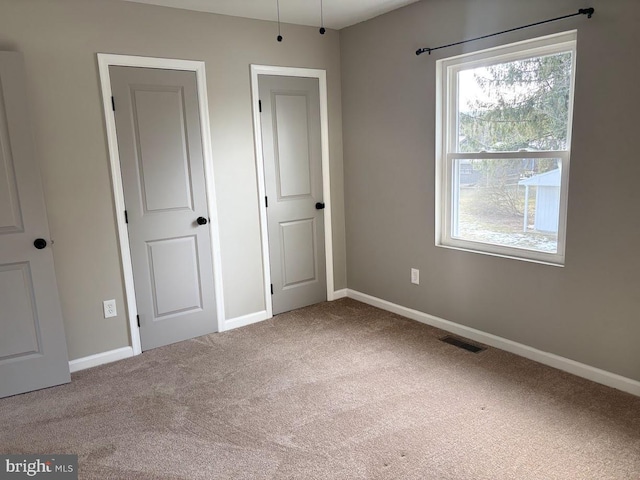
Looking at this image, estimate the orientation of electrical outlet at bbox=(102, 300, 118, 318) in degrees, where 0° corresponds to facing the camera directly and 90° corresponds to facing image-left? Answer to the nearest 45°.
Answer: approximately 0°

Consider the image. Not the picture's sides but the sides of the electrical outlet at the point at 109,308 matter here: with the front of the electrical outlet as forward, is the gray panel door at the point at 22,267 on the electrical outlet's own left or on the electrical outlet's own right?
on the electrical outlet's own right

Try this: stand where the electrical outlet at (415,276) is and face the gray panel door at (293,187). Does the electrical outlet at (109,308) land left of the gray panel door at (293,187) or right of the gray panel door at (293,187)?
left

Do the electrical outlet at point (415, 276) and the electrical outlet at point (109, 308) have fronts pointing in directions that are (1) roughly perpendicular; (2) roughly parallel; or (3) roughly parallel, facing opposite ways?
roughly perpendicular

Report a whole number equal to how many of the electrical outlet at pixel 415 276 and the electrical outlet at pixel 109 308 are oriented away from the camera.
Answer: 0

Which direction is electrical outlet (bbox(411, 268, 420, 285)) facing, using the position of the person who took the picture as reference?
facing the viewer and to the left of the viewer

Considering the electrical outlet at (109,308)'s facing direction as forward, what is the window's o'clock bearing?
The window is roughly at 10 o'clock from the electrical outlet.

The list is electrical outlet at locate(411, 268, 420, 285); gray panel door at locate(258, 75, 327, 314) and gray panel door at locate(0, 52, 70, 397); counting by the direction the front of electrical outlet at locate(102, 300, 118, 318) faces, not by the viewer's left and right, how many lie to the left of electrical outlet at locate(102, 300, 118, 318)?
2

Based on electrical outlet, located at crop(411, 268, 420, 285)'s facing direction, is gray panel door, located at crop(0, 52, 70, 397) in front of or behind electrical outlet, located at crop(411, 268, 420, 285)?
in front
